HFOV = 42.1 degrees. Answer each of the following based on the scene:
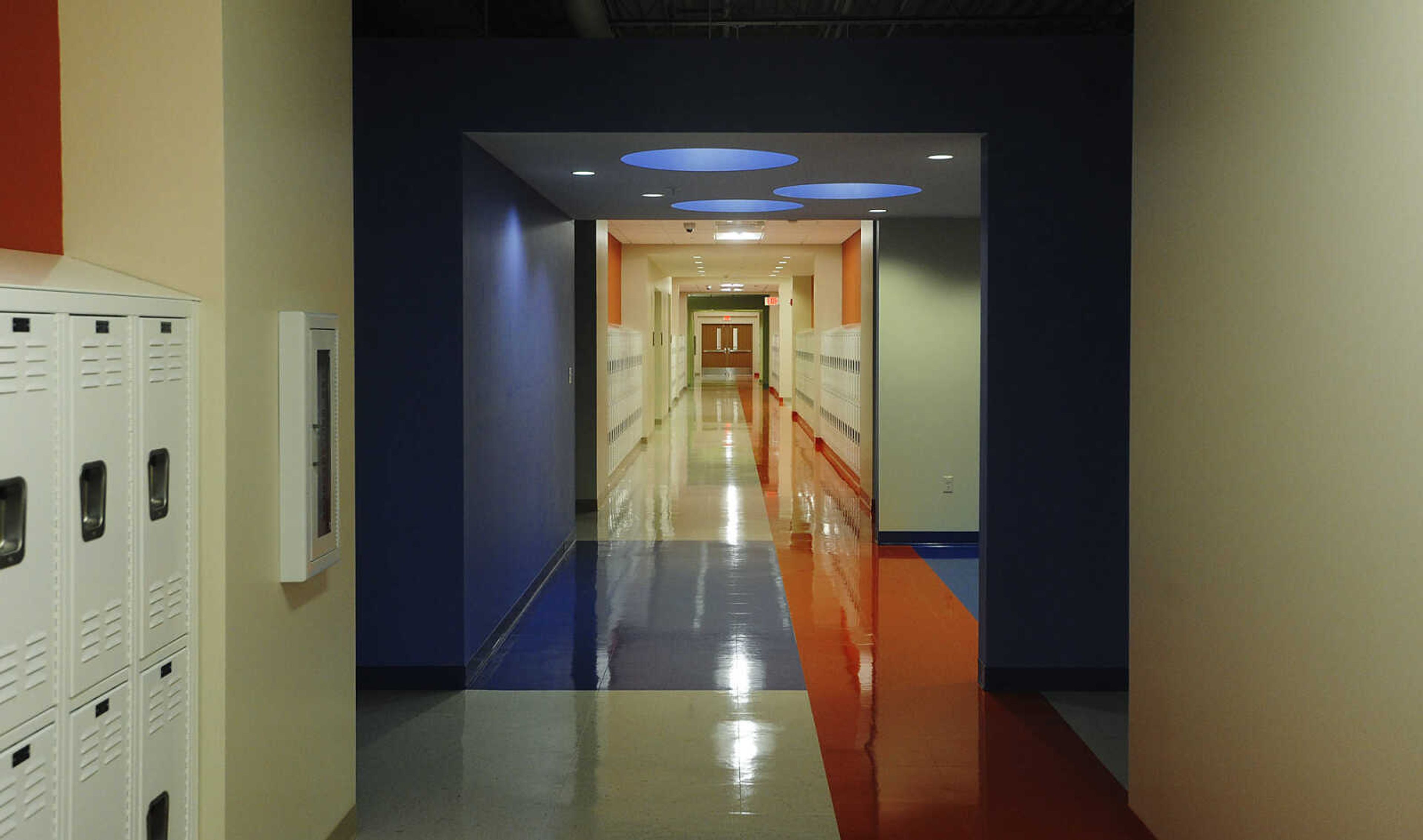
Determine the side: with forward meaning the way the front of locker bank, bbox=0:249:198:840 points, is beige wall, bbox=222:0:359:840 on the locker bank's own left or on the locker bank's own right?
on the locker bank's own left

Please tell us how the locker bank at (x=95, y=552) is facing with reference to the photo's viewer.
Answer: facing the viewer and to the right of the viewer
